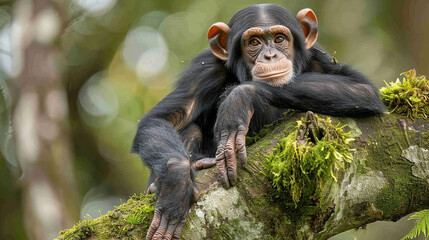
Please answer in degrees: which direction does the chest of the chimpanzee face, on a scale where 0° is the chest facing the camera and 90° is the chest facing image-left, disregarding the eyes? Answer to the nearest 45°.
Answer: approximately 0°
